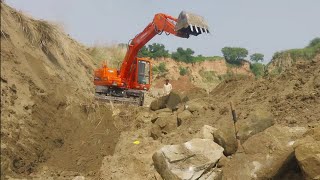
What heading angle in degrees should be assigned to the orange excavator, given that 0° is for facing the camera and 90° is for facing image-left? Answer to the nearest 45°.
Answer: approximately 315°

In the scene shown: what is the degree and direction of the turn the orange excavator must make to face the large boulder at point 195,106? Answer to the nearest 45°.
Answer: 0° — it already faces it

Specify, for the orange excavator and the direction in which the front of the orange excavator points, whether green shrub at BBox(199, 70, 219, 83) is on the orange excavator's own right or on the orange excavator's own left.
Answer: on the orange excavator's own left

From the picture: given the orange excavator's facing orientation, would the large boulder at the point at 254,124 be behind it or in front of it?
in front

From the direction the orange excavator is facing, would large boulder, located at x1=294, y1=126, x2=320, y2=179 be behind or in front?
in front

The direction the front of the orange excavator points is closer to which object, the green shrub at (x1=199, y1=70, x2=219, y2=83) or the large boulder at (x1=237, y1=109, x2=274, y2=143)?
the large boulder

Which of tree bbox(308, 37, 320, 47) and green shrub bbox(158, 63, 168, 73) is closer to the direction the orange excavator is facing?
the tree

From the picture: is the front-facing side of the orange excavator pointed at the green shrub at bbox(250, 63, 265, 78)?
no

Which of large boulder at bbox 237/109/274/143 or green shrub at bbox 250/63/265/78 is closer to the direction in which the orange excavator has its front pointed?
the large boulder

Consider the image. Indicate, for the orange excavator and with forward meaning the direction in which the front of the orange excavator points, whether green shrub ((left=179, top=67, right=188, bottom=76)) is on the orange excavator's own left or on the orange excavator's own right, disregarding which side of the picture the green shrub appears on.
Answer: on the orange excavator's own left

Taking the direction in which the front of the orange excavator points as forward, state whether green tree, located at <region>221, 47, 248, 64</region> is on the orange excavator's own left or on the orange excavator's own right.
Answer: on the orange excavator's own left
